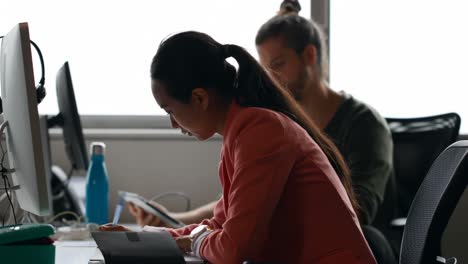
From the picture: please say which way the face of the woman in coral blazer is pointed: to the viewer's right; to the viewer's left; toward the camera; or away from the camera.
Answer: to the viewer's left

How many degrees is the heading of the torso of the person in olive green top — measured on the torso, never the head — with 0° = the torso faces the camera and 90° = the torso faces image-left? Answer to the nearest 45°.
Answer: approximately 45°

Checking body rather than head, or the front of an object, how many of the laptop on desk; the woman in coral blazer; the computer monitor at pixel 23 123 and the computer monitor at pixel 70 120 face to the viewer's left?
1

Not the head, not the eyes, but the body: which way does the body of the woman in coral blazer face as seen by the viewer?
to the viewer's left

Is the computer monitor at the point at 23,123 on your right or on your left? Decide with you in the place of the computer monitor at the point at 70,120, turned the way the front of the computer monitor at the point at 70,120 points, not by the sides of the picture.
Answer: on your right

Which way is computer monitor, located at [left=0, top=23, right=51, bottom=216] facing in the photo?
to the viewer's right

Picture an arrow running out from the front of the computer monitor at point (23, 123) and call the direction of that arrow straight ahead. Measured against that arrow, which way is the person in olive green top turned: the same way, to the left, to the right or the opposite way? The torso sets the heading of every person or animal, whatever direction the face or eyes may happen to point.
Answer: the opposite way

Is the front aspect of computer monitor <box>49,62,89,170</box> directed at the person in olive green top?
yes

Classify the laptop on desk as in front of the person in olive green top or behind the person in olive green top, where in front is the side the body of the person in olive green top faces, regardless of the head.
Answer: in front

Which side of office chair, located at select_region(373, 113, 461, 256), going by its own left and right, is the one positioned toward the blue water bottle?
front
